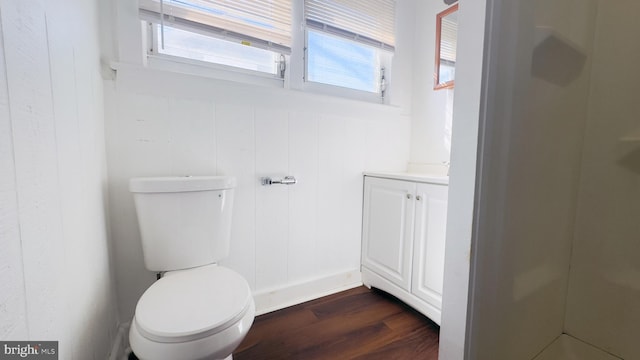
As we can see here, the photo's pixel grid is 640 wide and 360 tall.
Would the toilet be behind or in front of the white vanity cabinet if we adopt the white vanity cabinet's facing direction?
in front

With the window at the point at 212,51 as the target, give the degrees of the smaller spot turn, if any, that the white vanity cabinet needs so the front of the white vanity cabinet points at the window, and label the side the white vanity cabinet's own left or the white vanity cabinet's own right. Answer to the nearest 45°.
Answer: approximately 45° to the white vanity cabinet's own right

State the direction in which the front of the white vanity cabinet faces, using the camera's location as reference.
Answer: facing the viewer and to the left of the viewer

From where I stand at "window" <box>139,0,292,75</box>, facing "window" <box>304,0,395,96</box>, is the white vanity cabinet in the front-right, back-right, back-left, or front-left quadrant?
front-right
